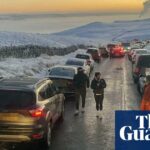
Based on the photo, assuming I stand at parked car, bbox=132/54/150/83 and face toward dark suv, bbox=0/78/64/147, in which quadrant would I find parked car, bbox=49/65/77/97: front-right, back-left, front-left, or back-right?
front-right

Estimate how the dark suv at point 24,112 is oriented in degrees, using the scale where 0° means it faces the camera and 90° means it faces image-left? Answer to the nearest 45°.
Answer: approximately 225°

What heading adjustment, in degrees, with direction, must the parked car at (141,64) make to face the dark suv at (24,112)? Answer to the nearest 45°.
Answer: approximately 180°

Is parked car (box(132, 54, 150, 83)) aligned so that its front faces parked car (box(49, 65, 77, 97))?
no

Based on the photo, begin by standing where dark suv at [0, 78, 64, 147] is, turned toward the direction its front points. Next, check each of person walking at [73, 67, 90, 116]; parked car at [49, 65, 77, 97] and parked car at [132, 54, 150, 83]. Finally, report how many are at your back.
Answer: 0

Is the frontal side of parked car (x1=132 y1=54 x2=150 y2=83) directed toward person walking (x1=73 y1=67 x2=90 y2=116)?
no

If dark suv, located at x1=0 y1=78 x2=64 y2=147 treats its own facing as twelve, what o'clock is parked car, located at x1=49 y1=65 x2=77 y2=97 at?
The parked car is roughly at 11 o'clock from the dark suv.

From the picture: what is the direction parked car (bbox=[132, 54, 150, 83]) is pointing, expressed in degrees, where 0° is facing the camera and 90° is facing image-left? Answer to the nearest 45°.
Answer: approximately 180°

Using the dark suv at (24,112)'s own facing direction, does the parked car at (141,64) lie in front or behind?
in front
